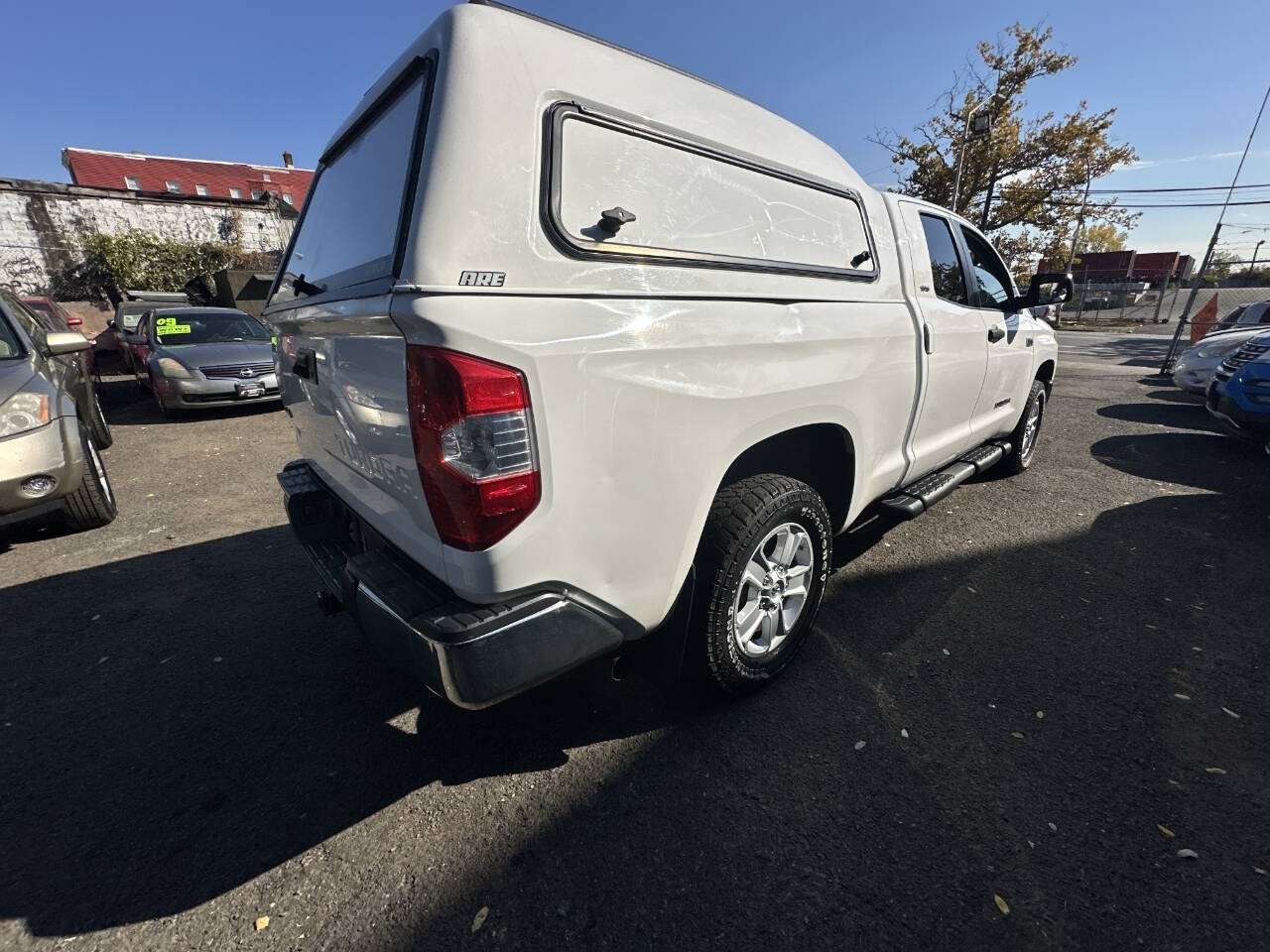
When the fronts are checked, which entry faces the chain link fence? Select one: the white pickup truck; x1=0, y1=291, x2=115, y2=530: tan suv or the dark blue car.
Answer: the white pickup truck

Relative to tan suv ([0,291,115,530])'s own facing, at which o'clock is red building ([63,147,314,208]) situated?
The red building is roughly at 5 o'clock from the tan suv.

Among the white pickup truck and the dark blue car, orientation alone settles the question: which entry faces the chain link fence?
the white pickup truck

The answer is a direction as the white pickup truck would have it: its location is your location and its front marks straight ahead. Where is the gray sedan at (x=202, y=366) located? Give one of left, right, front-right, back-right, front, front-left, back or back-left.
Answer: left

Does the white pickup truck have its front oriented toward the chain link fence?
yes

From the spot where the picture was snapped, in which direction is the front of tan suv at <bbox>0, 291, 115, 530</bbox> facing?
facing the viewer and to the left of the viewer

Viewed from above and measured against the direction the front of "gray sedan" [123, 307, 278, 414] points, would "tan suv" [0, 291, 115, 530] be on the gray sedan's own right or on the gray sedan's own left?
on the gray sedan's own right

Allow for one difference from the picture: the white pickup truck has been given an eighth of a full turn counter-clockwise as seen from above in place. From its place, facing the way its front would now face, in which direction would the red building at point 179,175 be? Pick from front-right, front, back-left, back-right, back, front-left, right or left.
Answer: front-left

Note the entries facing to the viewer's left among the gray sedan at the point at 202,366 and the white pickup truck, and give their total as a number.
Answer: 0

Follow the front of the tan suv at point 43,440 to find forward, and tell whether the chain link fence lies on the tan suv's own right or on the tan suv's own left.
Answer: on the tan suv's own left

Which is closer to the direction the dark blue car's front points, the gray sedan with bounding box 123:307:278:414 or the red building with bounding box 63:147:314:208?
the gray sedan

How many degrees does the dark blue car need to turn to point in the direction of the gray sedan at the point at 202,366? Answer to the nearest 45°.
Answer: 0° — it already faces it

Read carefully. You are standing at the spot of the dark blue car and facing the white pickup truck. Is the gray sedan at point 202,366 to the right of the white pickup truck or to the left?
right

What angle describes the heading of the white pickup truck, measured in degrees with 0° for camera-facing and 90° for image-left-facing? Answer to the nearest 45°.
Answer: approximately 225°

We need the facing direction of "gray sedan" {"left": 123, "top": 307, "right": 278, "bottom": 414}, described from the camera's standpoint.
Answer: facing the viewer and to the right of the viewer

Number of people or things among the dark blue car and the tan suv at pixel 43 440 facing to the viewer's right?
0
